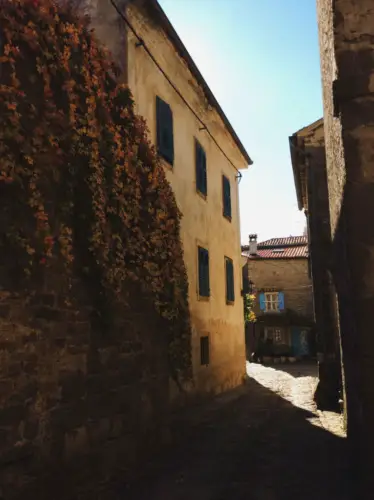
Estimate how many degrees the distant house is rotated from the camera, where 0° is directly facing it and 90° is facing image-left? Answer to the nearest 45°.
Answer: approximately 0°

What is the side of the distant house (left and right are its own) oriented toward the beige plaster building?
front
